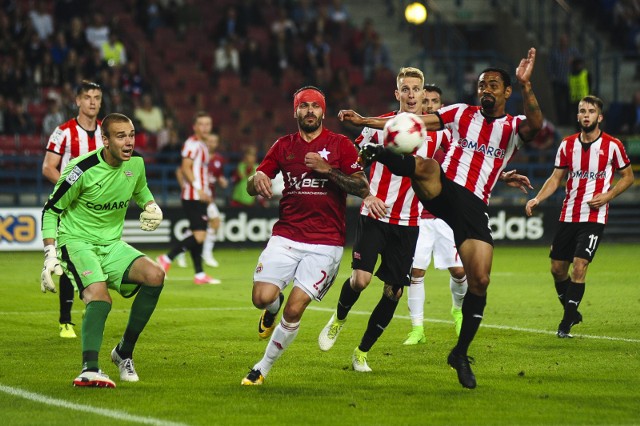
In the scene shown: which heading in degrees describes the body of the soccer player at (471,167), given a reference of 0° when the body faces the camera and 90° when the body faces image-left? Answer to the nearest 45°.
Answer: approximately 45°

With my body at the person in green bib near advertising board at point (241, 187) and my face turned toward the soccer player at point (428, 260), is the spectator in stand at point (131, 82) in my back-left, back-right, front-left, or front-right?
back-right

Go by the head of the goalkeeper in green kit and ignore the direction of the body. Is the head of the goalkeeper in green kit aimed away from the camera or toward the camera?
toward the camera

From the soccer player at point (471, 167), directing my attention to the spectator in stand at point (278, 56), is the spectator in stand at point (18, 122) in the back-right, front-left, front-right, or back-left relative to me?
front-left

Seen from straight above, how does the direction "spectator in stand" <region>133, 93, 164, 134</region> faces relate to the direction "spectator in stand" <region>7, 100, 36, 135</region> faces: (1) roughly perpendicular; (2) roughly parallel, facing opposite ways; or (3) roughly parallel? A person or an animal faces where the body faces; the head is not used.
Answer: roughly parallel

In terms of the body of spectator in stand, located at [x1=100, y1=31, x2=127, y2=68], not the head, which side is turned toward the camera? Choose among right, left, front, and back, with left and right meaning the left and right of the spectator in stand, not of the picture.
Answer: front

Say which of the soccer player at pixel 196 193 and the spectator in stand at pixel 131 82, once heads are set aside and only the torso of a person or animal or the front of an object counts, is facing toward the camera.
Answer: the spectator in stand

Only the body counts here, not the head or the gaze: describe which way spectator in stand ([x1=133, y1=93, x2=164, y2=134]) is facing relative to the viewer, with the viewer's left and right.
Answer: facing the viewer

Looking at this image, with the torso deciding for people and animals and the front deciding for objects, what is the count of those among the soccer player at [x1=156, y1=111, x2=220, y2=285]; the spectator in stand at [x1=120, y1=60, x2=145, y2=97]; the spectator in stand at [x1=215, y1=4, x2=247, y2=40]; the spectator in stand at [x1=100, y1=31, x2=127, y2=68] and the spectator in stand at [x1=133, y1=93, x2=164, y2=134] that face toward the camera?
4

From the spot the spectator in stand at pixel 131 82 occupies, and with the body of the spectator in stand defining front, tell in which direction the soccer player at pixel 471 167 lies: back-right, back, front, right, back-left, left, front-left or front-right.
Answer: front

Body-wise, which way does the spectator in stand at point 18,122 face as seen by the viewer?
toward the camera

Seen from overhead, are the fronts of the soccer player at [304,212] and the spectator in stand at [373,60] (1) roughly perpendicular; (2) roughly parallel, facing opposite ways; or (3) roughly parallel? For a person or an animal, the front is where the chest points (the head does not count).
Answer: roughly parallel

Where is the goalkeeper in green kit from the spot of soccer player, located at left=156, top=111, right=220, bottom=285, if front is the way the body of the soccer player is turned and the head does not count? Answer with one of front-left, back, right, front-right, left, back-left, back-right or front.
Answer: right

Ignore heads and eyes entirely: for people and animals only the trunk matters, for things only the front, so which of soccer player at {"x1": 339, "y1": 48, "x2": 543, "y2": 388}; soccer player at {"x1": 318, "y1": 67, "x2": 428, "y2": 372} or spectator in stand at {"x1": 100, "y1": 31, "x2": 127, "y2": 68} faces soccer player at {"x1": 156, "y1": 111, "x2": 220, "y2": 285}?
the spectator in stand

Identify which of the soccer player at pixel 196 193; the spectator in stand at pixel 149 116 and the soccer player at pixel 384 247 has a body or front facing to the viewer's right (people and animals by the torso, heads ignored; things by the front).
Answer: the soccer player at pixel 196 193

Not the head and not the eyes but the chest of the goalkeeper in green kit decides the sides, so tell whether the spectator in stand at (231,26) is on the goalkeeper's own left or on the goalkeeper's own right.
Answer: on the goalkeeper's own left
